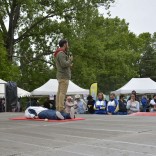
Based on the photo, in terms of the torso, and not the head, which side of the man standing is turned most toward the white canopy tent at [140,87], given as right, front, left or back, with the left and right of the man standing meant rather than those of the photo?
left

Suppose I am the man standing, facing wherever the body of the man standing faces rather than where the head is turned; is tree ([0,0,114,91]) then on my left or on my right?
on my left

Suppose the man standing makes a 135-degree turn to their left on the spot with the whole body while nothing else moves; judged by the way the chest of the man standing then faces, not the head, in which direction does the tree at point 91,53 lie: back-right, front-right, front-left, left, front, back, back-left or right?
front-right

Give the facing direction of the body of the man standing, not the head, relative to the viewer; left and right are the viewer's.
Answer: facing to the right of the viewer

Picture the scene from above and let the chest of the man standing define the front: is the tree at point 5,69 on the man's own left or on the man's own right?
on the man's own left
